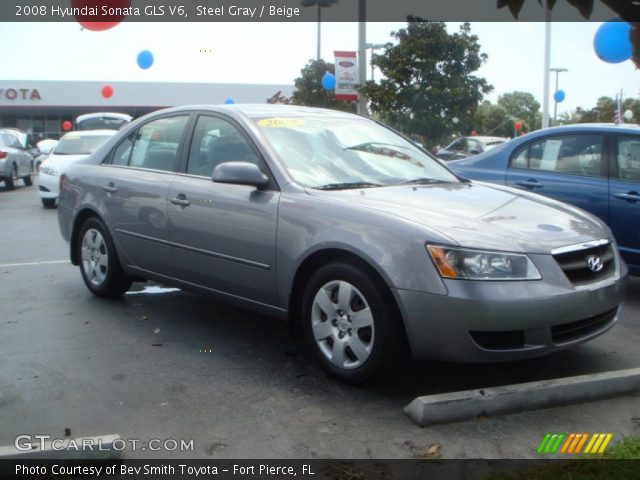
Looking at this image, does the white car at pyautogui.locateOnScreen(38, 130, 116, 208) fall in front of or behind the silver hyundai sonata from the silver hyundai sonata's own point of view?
behind

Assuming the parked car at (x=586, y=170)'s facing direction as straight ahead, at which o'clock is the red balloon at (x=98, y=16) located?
The red balloon is roughly at 6 o'clock from the parked car.

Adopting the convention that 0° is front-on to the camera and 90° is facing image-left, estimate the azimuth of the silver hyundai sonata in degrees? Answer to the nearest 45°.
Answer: approximately 315°

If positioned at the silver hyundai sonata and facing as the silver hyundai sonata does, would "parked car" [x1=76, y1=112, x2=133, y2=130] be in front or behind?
behind

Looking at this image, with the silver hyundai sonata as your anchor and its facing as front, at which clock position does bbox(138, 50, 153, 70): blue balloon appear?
The blue balloon is roughly at 7 o'clock from the silver hyundai sonata.

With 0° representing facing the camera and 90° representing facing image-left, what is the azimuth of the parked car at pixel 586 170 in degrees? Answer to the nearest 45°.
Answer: approximately 270°

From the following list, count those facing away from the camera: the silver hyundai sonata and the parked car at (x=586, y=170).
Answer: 0

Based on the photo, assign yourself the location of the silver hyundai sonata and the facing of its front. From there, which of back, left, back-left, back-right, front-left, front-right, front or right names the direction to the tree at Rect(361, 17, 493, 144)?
back-left

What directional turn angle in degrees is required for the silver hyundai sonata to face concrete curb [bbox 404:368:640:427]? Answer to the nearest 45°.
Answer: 0° — it already faces it

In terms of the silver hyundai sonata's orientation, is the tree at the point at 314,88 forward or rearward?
rearward

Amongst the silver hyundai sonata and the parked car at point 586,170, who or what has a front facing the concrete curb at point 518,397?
the silver hyundai sonata

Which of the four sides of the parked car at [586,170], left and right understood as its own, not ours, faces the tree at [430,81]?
left

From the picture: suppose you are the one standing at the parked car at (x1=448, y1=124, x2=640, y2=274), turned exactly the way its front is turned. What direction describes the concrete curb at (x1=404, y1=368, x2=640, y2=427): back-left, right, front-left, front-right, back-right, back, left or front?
right

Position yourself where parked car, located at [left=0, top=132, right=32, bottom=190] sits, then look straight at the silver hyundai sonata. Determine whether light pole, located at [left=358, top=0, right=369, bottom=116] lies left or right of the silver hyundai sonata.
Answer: left
